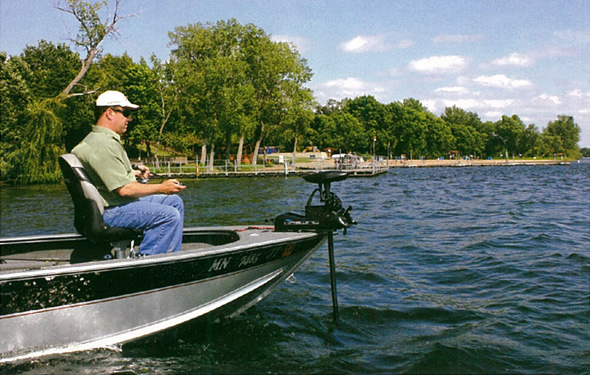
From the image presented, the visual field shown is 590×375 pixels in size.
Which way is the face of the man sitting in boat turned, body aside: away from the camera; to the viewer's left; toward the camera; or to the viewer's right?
to the viewer's right

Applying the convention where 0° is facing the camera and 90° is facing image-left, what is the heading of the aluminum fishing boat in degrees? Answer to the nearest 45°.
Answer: approximately 270°

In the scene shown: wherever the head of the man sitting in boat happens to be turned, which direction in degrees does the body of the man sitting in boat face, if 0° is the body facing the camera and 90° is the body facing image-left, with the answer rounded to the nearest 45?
approximately 270°
